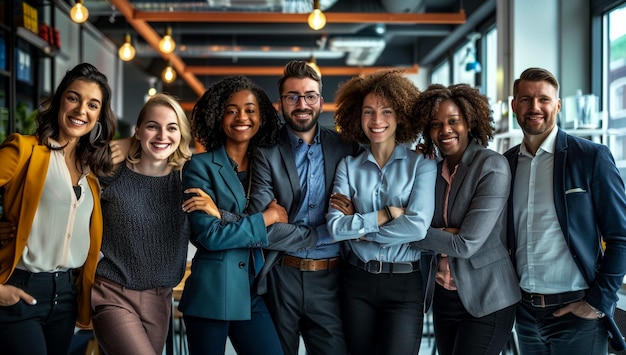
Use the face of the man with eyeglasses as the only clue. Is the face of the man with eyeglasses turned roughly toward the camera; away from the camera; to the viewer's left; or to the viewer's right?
toward the camera

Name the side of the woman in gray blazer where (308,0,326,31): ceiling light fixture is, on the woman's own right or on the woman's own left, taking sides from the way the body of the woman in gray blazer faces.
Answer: on the woman's own right

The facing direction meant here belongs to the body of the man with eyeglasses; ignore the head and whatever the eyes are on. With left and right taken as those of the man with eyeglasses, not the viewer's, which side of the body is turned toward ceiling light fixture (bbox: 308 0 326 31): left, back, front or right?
back

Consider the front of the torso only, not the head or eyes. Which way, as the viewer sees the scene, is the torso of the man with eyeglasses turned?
toward the camera

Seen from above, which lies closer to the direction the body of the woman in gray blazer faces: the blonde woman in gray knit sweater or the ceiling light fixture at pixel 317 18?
the blonde woman in gray knit sweater

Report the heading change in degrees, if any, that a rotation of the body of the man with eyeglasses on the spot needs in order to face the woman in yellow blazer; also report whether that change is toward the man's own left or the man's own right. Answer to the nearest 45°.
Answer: approximately 90° to the man's own right

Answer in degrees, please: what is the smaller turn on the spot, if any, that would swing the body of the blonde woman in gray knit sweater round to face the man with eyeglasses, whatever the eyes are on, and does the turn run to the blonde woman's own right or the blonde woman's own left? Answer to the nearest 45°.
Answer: approximately 90° to the blonde woman's own left

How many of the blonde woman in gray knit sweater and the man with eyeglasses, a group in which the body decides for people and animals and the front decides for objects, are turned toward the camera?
2

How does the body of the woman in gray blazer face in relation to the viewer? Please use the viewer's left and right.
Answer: facing the viewer and to the left of the viewer

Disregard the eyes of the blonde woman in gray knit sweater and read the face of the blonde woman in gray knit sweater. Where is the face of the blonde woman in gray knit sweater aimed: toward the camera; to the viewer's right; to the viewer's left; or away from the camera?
toward the camera

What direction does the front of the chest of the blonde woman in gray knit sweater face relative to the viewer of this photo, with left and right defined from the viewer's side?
facing the viewer

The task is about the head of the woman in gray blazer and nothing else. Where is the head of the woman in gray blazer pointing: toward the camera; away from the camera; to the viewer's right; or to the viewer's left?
toward the camera
